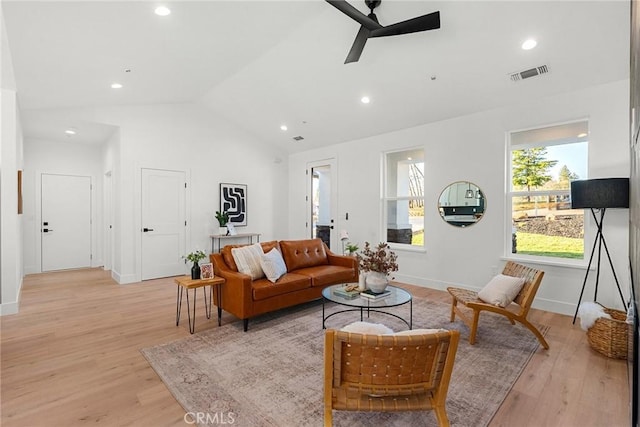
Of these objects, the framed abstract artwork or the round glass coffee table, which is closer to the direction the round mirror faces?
the round glass coffee table

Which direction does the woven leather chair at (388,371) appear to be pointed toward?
away from the camera

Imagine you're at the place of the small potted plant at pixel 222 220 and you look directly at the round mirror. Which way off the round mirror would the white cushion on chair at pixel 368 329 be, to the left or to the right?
right

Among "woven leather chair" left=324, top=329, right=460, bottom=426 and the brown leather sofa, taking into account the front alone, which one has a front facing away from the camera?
the woven leather chair

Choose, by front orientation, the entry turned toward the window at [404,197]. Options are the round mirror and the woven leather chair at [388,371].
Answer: the woven leather chair
